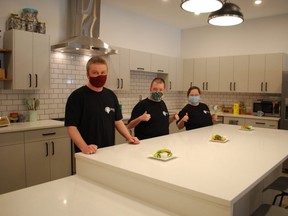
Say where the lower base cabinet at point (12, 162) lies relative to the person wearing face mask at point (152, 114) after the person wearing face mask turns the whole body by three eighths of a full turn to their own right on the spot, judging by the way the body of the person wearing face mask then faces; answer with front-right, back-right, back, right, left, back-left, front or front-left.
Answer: front

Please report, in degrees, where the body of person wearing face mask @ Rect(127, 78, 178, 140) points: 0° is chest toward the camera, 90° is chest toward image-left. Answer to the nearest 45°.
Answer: approximately 315°

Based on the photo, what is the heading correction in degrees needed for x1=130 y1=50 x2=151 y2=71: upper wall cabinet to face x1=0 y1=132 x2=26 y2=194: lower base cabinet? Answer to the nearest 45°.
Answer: approximately 90° to its right

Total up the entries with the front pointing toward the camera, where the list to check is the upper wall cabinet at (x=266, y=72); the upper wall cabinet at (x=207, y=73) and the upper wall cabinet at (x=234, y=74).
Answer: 3

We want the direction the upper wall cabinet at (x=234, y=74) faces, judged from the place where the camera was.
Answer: facing the viewer

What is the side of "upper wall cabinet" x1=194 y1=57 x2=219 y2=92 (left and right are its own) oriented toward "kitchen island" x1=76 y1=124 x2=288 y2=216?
front

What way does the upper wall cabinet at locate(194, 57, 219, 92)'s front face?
toward the camera

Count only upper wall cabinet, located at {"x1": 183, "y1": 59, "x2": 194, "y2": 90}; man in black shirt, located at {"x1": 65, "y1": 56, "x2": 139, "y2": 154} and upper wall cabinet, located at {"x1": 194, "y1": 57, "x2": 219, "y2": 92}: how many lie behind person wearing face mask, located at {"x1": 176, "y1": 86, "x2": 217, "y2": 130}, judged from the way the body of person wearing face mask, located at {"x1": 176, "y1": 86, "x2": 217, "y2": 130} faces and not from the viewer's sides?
2

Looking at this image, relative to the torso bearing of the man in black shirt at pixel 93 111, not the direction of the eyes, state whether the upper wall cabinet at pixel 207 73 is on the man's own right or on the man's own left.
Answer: on the man's own left

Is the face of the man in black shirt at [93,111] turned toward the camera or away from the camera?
toward the camera

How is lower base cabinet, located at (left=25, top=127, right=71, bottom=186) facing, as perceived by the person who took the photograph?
facing the viewer and to the right of the viewer

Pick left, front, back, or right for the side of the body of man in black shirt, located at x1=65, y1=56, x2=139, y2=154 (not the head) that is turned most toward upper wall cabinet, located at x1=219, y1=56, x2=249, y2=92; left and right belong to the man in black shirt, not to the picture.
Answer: left

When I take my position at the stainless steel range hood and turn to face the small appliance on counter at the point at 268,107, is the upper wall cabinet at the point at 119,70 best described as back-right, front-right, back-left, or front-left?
front-left

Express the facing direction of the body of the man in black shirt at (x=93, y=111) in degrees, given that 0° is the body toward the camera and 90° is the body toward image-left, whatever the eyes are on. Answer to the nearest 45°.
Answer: approximately 315°
